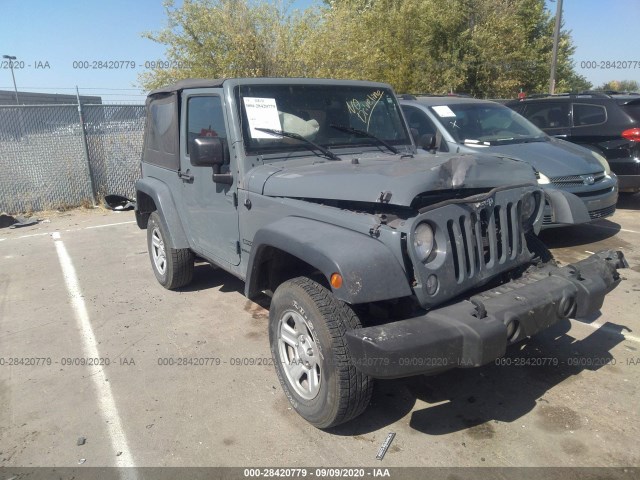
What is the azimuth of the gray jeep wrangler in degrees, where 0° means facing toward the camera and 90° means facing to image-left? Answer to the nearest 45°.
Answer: approximately 315°

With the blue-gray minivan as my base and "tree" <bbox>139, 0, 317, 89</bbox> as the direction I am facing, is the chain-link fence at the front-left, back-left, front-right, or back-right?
front-left

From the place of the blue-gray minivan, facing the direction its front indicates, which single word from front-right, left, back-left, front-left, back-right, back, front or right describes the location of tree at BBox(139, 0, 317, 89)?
back

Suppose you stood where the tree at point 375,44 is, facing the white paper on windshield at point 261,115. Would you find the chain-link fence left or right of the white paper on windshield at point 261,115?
right

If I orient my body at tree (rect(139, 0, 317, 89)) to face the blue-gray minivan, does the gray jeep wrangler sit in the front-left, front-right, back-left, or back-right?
front-right

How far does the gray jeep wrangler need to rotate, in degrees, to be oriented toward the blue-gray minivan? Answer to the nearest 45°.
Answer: approximately 90° to its left

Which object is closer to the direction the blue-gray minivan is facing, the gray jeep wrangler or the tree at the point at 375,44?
the gray jeep wrangler

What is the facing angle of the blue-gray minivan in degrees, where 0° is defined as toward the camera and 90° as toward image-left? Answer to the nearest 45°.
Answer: approximately 315°

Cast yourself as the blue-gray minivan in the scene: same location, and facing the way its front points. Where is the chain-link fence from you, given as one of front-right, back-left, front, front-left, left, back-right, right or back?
back-right

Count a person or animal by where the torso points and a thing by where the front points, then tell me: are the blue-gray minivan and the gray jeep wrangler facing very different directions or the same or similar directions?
same or similar directions

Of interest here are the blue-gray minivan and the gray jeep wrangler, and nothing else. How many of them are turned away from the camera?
0

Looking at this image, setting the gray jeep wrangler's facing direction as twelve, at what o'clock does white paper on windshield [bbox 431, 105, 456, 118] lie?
The white paper on windshield is roughly at 8 o'clock from the gray jeep wrangler.
